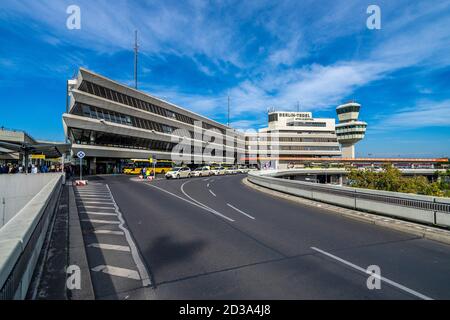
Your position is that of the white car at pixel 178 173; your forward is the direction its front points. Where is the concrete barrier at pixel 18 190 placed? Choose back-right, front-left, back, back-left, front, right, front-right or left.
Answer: front

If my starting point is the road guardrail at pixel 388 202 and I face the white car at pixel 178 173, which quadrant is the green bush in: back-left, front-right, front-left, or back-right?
front-right

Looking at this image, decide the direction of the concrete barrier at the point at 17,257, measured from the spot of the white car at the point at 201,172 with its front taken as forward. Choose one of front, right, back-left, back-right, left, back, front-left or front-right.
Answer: front-left

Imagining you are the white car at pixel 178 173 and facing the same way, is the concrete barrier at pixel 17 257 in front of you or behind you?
in front

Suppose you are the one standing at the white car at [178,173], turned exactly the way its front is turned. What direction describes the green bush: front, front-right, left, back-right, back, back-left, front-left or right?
left

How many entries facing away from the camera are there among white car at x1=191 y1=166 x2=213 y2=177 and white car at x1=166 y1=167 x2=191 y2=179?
0

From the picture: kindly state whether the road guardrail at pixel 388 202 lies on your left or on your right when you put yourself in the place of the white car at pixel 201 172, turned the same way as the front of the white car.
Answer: on your left

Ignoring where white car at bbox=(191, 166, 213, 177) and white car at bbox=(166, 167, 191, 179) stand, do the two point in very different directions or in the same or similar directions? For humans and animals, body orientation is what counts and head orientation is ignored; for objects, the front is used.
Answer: same or similar directions

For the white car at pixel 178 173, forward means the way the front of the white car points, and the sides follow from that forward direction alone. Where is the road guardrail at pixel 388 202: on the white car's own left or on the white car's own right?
on the white car's own left

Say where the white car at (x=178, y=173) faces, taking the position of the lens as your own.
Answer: facing the viewer and to the left of the viewer

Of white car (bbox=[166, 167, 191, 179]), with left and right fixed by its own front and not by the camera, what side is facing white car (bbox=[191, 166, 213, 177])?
back

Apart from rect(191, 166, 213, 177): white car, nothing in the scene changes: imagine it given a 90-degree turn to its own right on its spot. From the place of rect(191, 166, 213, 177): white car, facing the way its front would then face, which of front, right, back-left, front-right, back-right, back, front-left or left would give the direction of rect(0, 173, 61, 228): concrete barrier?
left

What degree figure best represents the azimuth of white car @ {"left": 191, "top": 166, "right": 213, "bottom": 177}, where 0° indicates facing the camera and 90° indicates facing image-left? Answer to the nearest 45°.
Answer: approximately 45°
